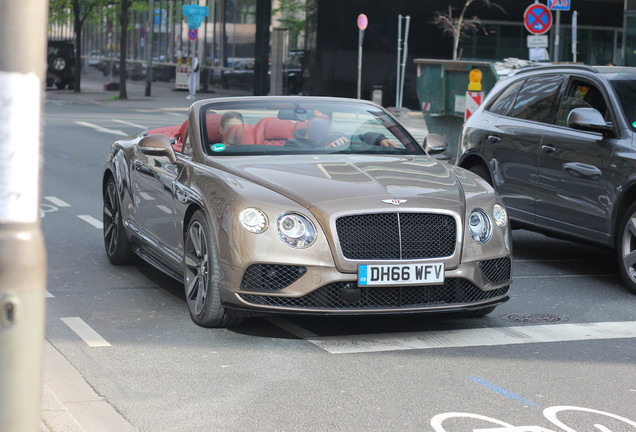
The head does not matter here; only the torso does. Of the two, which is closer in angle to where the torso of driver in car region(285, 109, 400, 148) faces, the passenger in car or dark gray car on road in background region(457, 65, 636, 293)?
the dark gray car on road in background

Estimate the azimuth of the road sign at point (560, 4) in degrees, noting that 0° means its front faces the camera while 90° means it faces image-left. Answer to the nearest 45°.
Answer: approximately 0°

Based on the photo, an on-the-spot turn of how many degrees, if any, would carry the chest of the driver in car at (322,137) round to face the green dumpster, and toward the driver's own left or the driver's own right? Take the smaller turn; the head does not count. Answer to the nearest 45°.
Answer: approximately 135° to the driver's own left

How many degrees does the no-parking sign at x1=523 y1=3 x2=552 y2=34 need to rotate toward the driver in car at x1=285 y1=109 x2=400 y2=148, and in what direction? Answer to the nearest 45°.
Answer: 0° — it already faces them

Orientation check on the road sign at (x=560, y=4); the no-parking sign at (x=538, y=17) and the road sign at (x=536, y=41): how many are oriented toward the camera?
3

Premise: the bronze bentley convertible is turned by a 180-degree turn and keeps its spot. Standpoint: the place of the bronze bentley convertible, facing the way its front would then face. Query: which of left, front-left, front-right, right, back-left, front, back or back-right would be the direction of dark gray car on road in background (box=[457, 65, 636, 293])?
right

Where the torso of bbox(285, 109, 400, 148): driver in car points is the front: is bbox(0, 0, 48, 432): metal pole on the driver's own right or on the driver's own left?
on the driver's own right

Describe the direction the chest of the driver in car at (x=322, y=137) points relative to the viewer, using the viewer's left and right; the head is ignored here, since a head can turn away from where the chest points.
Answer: facing the viewer and to the right of the viewer

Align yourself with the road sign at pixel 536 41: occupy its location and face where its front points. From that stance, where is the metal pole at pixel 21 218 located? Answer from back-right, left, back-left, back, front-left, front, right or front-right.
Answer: front

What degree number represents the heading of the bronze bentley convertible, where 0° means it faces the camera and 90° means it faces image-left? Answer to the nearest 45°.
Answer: approximately 315°

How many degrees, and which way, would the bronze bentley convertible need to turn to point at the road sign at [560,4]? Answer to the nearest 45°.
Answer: approximately 135° to its left

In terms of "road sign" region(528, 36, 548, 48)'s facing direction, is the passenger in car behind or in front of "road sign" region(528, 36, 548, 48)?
in front

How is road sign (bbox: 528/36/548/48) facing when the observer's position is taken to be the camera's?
facing the viewer

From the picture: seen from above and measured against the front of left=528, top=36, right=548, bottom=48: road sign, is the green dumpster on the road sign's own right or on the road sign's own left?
on the road sign's own right

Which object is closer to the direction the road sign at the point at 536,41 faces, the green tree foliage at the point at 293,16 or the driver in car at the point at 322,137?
the driver in car
